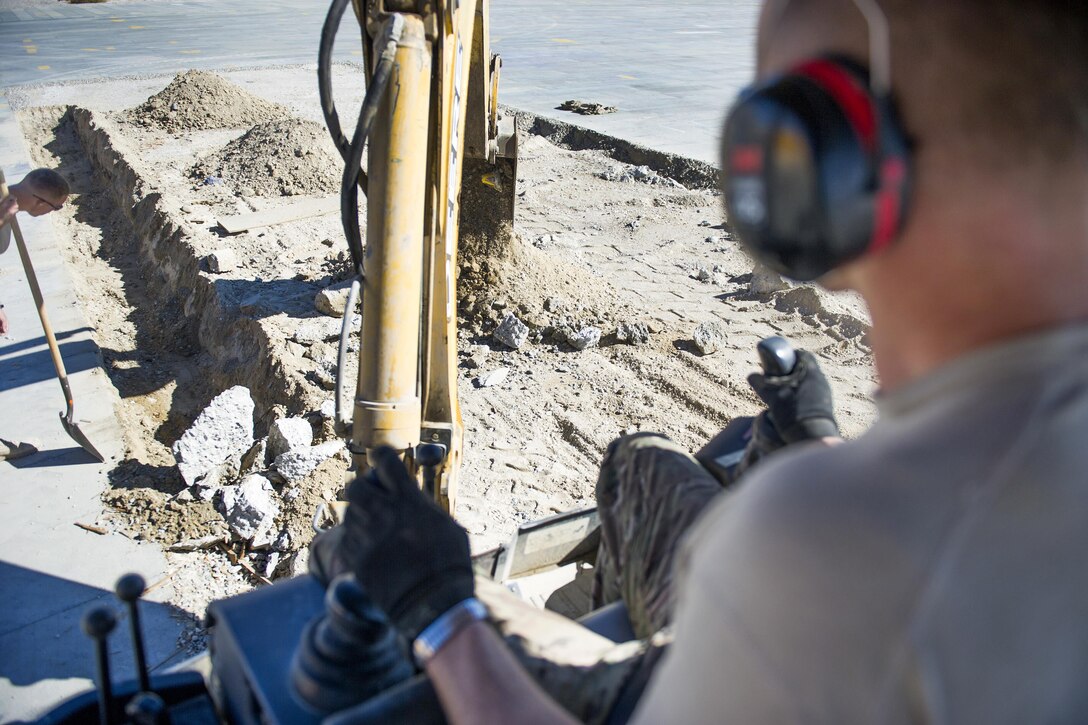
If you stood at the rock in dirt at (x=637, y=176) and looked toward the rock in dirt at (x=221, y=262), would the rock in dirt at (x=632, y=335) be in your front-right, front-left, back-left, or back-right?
front-left

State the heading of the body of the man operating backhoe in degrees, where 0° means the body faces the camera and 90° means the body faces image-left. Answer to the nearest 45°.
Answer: approximately 135°

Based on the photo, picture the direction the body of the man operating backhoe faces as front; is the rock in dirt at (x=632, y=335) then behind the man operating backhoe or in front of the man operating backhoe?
in front

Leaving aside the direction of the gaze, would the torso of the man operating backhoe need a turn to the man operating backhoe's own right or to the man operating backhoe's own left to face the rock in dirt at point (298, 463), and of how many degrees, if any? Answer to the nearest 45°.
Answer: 0° — they already face it

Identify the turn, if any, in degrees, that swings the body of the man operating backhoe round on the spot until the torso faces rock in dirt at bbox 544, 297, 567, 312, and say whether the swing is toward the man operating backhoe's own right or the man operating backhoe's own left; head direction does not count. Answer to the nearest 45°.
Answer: approximately 45° to the man operating backhoe's own right

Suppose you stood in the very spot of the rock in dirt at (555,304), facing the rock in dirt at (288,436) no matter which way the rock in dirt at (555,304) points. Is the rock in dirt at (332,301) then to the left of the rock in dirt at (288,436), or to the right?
right

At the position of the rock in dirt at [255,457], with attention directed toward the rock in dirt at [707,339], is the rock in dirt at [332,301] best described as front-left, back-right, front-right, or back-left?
front-left

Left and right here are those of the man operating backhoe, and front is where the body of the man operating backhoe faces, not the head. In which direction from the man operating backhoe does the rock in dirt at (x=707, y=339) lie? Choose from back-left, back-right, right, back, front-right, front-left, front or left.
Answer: front-right

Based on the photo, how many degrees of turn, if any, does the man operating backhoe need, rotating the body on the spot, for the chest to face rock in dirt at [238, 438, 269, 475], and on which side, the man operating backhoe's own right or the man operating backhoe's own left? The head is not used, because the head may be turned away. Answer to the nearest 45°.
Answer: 0° — they already face it

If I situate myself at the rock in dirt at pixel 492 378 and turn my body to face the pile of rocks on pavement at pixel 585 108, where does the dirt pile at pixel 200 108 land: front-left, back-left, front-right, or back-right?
front-left

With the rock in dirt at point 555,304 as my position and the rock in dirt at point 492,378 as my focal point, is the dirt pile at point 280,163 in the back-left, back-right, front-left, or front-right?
back-right
